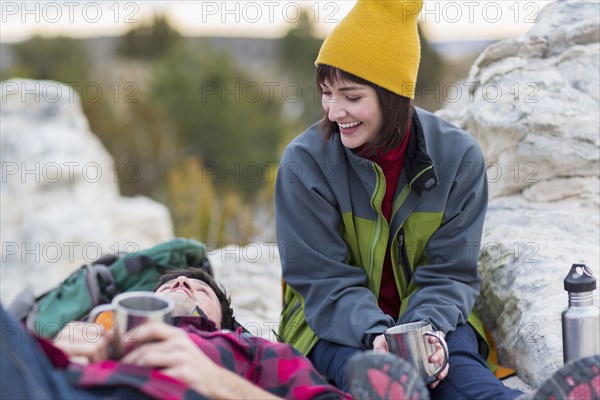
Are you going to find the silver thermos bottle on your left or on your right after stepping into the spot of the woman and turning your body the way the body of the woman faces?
on your left

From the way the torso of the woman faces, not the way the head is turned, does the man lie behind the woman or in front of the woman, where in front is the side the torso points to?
in front

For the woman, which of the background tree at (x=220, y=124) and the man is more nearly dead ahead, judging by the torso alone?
the man

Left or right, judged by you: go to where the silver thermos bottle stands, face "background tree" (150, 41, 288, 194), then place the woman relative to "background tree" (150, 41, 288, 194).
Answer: left

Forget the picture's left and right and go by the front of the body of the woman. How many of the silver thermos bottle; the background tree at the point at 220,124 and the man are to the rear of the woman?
1

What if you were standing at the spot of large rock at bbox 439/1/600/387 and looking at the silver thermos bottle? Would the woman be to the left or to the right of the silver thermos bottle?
right

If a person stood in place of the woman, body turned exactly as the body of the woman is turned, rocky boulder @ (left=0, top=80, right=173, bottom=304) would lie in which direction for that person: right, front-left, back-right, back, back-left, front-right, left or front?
back-right

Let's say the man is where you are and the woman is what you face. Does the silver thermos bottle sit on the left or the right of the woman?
right

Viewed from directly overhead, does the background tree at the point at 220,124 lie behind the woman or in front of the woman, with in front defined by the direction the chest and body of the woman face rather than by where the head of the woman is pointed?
behind

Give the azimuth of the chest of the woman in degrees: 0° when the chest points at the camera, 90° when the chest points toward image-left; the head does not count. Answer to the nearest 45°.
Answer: approximately 0°

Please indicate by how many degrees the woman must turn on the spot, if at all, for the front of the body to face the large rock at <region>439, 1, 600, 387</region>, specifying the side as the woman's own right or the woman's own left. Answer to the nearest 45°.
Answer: approximately 135° to the woman's own left
